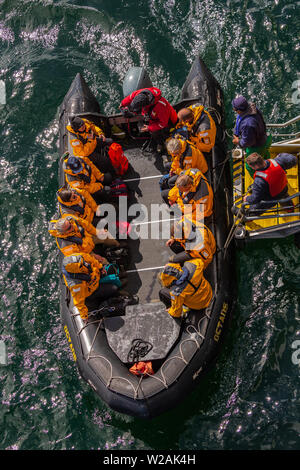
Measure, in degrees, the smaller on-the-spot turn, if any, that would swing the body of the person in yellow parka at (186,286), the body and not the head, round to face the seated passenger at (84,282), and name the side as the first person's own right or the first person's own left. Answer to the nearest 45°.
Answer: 0° — they already face them

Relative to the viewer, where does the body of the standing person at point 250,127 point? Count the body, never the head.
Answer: to the viewer's left

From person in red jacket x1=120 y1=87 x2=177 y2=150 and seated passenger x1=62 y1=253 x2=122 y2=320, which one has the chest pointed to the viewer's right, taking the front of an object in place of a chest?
the seated passenger

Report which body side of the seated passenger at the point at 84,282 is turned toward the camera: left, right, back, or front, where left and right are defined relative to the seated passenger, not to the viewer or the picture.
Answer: right

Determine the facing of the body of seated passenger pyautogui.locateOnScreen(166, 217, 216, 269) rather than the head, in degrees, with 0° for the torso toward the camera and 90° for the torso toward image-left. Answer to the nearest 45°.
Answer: approximately 90°

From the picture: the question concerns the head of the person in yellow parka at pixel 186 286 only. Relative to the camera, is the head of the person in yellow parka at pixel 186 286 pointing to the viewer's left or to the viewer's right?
to the viewer's left

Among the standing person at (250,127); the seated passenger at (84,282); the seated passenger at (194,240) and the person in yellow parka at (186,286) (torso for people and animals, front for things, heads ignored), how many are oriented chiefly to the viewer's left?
3
